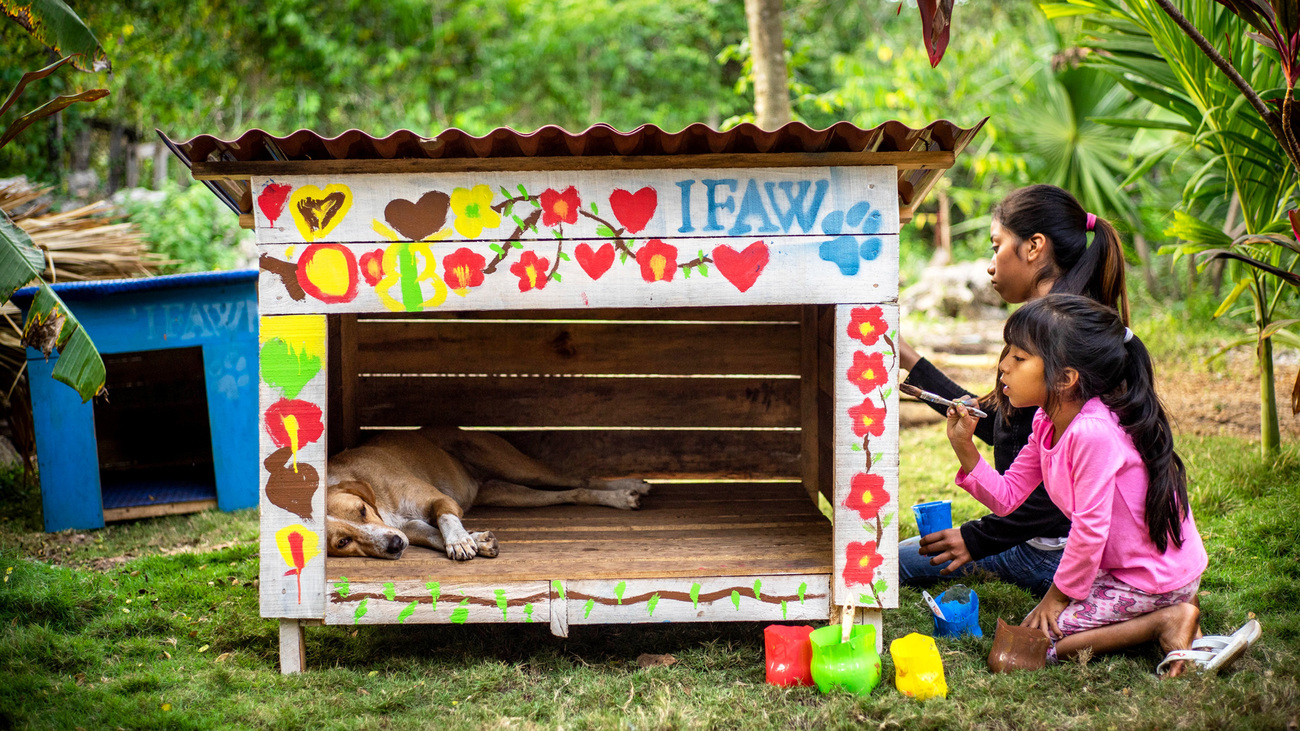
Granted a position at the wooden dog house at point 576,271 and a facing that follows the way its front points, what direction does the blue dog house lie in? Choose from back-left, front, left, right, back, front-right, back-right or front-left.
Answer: back-right

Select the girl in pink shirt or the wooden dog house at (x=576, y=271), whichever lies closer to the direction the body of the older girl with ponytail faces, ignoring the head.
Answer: the wooden dog house

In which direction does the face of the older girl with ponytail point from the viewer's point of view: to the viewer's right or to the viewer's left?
to the viewer's left

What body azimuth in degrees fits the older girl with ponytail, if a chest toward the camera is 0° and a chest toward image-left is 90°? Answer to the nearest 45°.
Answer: approximately 90°

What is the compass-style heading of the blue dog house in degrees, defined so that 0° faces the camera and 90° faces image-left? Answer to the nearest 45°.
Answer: approximately 0°

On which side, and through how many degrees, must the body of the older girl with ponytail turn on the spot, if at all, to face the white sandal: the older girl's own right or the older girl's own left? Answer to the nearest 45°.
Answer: approximately 135° to the older girl's own left

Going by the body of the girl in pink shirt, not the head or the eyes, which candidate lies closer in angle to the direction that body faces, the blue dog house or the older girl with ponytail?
the blue dog house

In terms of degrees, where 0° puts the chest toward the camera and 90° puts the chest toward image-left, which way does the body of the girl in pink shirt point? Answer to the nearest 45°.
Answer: approximately 90°

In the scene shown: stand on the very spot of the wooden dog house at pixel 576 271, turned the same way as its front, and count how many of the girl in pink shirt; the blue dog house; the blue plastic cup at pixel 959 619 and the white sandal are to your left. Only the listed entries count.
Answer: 3
